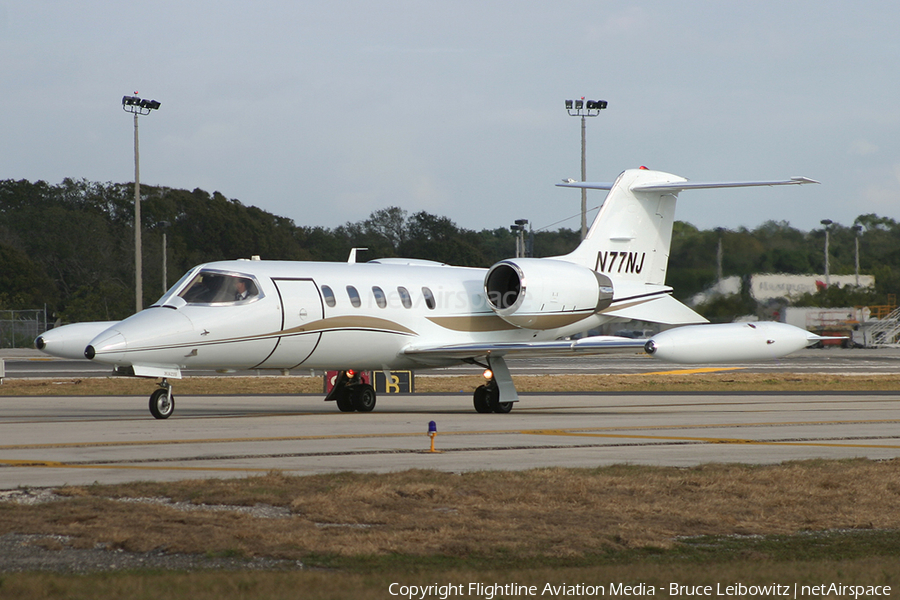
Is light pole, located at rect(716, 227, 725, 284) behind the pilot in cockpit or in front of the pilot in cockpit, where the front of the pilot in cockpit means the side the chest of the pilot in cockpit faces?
behind

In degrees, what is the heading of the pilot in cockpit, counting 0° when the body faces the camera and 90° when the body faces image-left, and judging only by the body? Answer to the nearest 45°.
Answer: approximately 45°

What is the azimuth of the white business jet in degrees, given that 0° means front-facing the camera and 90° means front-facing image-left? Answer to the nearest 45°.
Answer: approximately 45°
